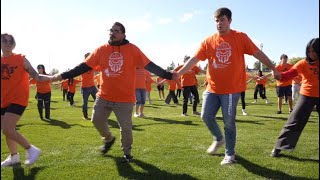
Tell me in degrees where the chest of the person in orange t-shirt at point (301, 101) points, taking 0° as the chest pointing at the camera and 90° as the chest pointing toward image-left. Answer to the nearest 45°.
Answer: approximately 0°

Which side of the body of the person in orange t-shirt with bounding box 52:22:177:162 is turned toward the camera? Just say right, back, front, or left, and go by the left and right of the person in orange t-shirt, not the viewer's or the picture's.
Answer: front

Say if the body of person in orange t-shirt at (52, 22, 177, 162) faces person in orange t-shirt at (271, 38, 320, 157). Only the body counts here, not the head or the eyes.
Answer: no

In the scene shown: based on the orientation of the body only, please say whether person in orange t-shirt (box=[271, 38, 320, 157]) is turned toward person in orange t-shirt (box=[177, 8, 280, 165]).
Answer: no

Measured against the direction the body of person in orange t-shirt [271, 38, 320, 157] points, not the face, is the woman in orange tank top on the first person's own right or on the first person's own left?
on the first person's own right

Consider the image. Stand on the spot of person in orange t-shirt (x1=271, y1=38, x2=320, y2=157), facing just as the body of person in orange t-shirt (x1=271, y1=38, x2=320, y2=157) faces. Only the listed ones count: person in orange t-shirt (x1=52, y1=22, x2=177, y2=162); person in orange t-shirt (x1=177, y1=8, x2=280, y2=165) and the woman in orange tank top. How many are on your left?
0

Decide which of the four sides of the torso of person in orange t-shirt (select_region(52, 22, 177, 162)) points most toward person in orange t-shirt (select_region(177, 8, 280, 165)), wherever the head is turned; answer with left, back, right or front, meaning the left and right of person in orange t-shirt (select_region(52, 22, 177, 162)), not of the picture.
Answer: left
